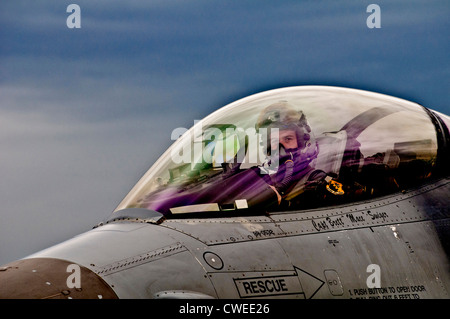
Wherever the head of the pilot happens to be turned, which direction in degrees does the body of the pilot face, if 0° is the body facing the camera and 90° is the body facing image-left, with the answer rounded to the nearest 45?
approximately 45°
